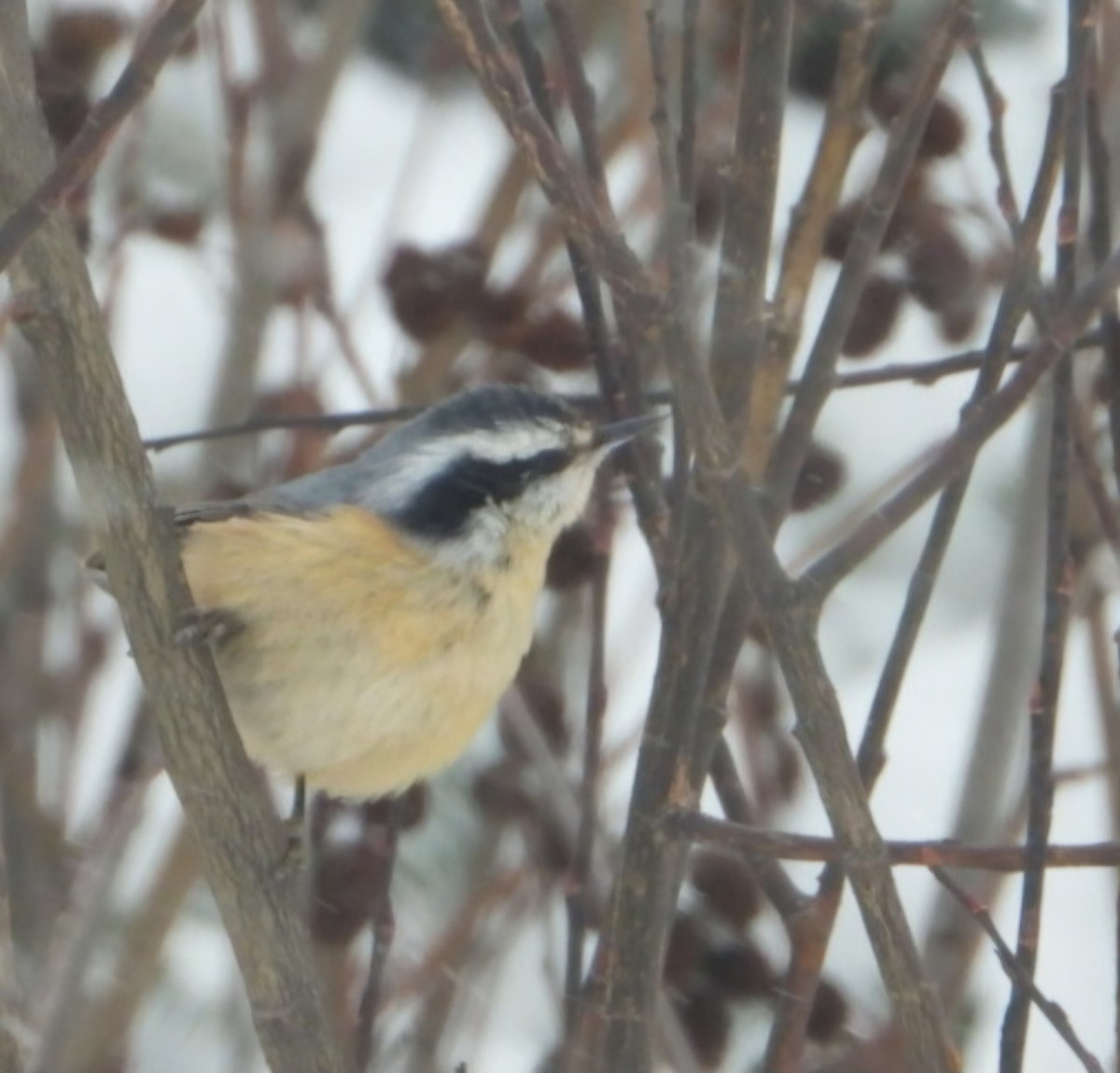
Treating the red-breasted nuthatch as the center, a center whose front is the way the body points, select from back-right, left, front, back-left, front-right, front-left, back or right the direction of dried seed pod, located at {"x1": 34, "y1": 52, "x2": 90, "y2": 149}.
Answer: back

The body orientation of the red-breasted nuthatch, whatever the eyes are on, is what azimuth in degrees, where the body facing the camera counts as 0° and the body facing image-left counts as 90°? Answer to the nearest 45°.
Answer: approximately 270°

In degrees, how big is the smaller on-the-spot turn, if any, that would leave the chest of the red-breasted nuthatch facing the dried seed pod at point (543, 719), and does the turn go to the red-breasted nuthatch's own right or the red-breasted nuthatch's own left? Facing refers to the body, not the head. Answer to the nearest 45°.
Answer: approximately 45° to the red-breasted nuthatch's own left
